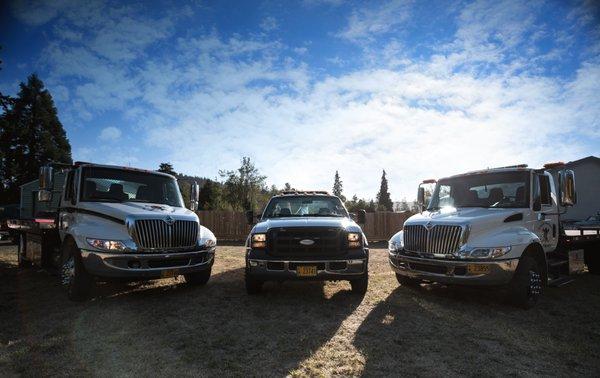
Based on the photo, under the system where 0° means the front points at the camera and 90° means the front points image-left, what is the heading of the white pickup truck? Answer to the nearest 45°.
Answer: approximately 0°

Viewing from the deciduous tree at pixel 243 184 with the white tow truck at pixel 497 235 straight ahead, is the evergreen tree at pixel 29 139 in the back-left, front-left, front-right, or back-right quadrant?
back-right

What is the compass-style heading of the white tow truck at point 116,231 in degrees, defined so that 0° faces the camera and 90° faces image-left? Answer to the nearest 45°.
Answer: approximately 315°

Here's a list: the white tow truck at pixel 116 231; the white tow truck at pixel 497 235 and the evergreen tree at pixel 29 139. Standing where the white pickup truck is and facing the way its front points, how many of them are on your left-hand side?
1

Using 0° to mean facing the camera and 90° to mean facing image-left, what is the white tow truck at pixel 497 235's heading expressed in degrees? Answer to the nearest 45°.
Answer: approximately 45°

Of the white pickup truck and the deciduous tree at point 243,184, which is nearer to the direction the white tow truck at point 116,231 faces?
the white pickup truck

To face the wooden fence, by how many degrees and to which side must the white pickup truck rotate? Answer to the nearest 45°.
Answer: approximately 180°

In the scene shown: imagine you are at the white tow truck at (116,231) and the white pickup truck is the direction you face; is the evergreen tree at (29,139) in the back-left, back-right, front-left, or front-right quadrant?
back-left

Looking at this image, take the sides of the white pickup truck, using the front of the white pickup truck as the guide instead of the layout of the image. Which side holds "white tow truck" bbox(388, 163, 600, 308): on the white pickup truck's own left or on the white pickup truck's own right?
on the white pickup truck's own left

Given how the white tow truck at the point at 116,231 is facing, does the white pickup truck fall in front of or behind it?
in front

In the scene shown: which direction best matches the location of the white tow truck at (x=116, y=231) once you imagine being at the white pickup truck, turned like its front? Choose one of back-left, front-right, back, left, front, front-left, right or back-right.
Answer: right

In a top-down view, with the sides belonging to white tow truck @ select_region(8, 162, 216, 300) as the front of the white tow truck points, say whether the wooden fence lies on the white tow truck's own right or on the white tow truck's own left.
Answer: on the white tow truck's own left
